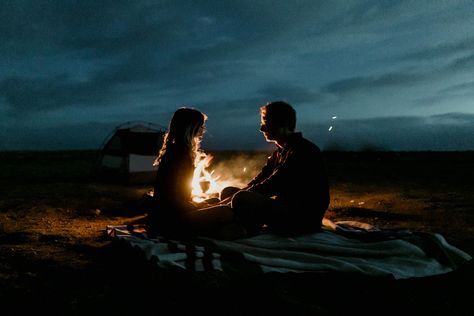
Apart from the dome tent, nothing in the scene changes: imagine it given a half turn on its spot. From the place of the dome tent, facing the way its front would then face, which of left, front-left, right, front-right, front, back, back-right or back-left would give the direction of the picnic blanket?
back-left

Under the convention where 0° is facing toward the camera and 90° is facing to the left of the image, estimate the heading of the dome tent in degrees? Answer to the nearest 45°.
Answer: approximately 315°
